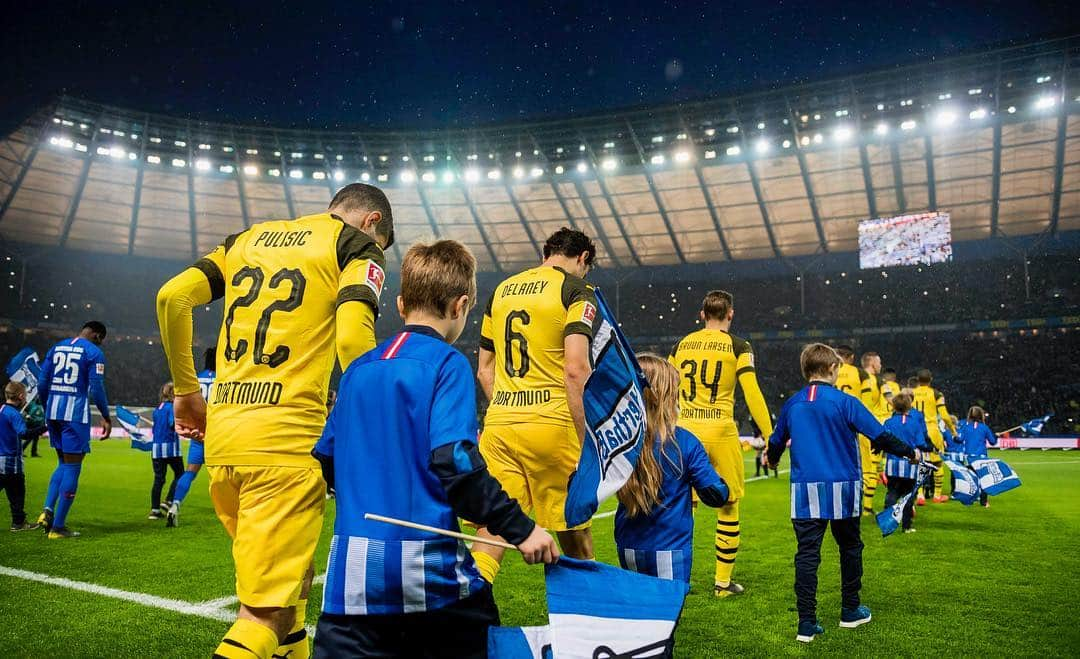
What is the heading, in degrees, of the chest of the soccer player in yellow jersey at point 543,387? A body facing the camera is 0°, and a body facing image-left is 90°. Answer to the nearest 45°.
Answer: approximately 225°

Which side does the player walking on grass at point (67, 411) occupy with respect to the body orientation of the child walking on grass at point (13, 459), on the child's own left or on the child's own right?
on the child's own right

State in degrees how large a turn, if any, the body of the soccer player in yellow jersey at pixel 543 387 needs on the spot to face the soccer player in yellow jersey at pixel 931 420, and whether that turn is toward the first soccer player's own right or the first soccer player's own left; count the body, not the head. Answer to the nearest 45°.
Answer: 0° — they already face them

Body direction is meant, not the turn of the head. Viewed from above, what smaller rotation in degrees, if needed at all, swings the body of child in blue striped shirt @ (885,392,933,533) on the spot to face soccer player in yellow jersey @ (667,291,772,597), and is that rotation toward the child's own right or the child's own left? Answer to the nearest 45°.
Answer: approximately 180°

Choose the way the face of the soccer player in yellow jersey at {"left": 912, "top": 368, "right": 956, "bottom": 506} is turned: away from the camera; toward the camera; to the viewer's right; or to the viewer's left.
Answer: away from the camera

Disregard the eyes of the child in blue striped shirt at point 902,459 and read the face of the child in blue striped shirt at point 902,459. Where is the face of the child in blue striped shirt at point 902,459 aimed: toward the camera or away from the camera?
away from the camera

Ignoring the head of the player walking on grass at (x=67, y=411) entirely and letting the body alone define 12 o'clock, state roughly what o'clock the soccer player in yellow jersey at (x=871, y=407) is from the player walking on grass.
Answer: The soccer player in yellow jersey is roughly at 2 o'clock from the player walking on grass.

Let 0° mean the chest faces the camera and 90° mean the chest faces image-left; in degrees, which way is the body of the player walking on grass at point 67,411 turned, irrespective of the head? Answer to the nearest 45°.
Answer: approximately 225°

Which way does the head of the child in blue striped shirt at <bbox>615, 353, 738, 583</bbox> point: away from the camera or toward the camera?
away from the camera

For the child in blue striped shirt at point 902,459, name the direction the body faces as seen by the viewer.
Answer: away from the camera

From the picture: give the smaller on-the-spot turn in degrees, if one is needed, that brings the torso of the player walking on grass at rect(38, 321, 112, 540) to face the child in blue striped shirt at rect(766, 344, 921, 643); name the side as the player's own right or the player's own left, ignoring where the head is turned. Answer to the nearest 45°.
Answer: approximately 90° to the player's own right

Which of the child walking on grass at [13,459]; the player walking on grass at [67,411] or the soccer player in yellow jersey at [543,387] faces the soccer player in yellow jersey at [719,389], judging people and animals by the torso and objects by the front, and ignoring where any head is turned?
the soccer player in yellow jersey at [543,387]

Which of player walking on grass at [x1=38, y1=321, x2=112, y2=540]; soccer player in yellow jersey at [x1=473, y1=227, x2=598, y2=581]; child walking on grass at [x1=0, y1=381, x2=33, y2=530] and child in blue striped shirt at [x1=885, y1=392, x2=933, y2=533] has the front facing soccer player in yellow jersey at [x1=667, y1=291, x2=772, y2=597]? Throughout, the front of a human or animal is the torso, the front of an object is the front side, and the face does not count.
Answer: soccer player in yellow jersey at [x1=473, y1=227, x2=598, y2=581]

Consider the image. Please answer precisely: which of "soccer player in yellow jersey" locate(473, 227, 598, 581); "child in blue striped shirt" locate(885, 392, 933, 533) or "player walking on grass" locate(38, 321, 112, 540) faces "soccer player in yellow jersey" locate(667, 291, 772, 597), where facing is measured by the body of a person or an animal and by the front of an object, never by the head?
"soccer player in yellow jersey" locate(473, 227, 598, 581)

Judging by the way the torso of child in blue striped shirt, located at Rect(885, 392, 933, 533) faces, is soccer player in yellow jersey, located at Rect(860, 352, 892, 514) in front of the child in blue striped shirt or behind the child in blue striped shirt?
in front

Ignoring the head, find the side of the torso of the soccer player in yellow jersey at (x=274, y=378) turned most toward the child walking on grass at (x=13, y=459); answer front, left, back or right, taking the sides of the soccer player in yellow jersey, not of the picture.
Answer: left
